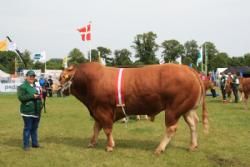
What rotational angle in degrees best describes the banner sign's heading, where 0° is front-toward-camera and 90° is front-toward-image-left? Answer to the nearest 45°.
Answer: approximately 0°

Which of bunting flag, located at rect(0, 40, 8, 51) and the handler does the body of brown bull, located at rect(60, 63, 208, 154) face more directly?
the handler

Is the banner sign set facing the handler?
yes

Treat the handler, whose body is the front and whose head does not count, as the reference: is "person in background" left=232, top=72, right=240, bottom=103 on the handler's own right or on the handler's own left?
on the handler's own left

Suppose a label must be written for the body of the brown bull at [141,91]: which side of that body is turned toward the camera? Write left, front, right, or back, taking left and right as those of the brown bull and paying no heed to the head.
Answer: left

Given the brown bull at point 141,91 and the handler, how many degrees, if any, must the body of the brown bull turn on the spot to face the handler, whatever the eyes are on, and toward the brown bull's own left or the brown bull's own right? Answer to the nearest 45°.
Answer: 0° — it already faces them

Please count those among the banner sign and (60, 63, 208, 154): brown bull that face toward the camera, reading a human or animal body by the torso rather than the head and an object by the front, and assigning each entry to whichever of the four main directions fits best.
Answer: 1

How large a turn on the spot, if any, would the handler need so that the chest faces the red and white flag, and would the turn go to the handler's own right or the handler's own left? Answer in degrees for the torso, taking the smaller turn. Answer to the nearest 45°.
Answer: approximately 135° to the handler's own left

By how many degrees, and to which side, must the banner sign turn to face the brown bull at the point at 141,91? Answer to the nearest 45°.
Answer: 0° — it already faces it
